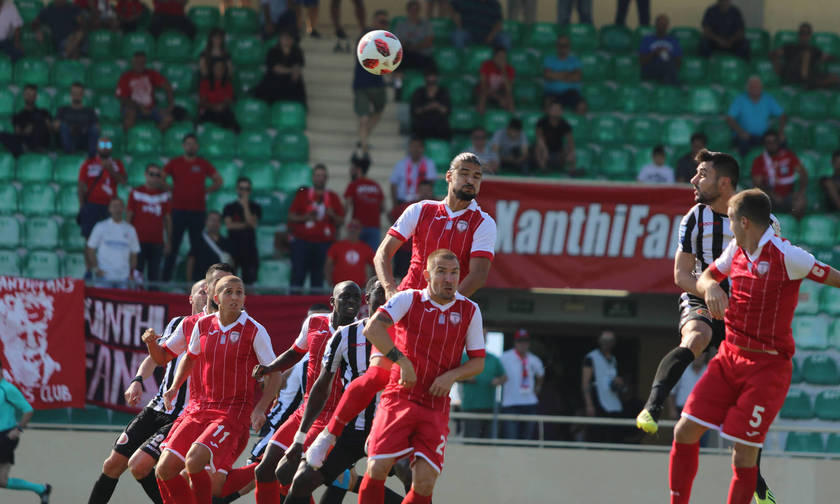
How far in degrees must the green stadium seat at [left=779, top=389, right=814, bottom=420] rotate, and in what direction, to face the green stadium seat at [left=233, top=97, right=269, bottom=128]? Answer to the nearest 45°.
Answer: approximately 90° to its right

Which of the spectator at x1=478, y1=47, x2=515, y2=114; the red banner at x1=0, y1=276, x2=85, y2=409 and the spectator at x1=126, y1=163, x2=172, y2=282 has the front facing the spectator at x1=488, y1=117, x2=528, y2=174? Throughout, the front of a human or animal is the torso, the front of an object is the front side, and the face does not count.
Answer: the spectator at x1=478, y1=47, x2=515, y2=114

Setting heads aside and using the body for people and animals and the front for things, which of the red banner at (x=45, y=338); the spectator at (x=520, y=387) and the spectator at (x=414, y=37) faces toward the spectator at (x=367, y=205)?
the spectator at (x=414, y=37)

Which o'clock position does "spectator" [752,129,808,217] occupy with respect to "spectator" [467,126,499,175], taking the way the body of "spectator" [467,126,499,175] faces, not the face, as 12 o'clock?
"spectator" [752,129,808,217] is roughly at 9 o'clock from "spectator" [467,126,499,175].

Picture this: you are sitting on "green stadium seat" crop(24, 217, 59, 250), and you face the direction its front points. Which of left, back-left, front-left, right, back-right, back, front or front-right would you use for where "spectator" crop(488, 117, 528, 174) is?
left

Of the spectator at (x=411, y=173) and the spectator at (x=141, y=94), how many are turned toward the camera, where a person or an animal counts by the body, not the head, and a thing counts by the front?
2

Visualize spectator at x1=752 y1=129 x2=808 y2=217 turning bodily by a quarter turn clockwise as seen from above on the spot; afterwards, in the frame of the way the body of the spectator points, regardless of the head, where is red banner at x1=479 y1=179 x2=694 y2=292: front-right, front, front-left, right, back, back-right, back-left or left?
front-left

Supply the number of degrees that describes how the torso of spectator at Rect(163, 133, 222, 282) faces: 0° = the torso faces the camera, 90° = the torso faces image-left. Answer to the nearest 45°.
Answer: approximately 0°

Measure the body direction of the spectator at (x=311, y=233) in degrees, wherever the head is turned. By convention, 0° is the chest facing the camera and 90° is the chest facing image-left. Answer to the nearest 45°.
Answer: approximately 0°

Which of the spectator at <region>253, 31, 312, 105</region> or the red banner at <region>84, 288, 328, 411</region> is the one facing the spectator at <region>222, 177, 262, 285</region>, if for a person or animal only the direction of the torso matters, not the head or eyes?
the spectator at <region>253, 31, 312, 105</region>

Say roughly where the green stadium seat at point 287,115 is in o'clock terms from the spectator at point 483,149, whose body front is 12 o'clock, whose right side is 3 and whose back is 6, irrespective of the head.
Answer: The green stadium seat is roughly at 4 o'clock from the spectator.
